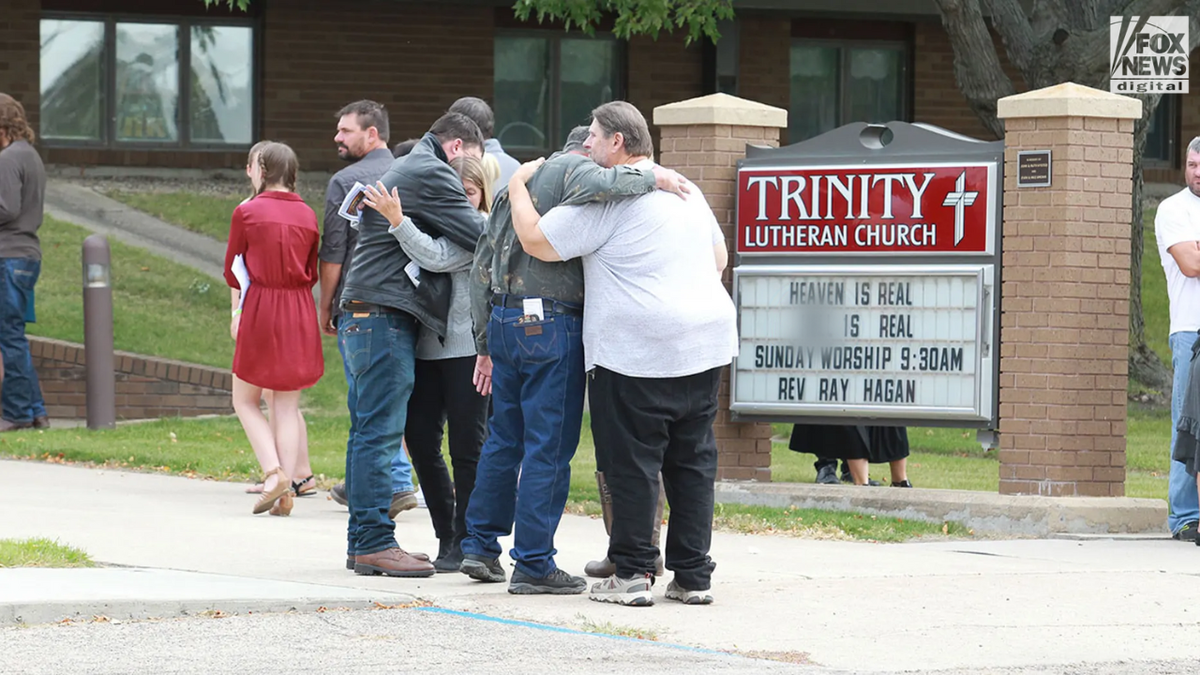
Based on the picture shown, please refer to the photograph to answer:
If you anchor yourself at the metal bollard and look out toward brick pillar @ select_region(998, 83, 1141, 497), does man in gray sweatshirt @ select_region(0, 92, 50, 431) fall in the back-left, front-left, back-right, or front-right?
back-right

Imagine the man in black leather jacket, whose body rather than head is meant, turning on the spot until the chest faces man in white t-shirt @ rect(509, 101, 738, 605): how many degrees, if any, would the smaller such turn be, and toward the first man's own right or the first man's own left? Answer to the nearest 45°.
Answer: approximately 45° to the first man's own right

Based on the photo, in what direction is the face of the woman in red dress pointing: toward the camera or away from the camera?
away from the camera

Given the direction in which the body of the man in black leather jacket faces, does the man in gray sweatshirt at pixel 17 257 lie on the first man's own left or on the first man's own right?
on the first man's own left

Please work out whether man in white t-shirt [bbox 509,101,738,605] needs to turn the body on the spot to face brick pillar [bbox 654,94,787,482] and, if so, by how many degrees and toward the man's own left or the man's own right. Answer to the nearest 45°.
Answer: approximately 45° to the man's own right

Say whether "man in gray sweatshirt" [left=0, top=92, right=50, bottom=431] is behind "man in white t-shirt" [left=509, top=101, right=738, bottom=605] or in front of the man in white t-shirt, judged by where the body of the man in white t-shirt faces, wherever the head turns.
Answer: in front

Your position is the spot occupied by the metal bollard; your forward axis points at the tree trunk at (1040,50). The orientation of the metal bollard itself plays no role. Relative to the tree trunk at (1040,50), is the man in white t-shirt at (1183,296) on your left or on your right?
right

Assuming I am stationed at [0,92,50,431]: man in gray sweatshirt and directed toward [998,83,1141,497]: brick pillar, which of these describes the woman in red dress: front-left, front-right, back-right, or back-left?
front-right

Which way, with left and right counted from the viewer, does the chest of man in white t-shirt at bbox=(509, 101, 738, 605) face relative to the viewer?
facing away from the viewer and to the left of the viewer

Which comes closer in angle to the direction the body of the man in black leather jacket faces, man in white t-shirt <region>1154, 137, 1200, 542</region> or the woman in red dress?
the man in white t-shirt

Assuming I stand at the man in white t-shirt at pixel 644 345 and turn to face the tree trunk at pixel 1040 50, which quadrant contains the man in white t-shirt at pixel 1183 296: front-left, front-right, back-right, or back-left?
front-right

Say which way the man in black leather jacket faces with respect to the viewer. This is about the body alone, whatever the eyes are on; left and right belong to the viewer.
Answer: facing to the right of the viewer

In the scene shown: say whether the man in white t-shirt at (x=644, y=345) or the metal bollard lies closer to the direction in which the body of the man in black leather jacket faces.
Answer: the man in white t-shirt

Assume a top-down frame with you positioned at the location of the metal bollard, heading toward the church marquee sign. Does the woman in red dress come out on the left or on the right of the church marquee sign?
right

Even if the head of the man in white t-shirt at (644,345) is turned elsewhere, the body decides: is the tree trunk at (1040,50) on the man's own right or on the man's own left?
on the man's own right
